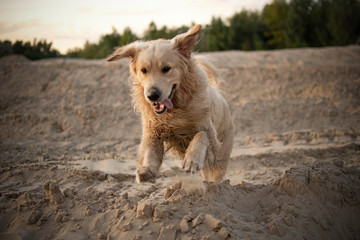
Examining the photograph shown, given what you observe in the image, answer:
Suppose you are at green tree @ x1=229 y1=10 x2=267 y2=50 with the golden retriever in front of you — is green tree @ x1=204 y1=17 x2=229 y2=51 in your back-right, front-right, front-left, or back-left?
front-right

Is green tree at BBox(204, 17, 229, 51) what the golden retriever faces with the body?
no

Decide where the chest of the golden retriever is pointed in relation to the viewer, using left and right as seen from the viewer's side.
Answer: facing the viewer and to the left of the viewer

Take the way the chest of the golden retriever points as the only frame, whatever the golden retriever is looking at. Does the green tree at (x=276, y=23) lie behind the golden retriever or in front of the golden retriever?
behind

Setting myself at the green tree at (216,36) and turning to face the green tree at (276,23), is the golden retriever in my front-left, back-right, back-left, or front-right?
back-right

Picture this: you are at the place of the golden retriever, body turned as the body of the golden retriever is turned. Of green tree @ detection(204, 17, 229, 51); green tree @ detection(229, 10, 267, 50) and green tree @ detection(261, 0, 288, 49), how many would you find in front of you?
0

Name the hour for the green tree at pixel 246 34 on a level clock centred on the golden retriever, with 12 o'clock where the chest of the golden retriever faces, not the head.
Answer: The green tree is roughly at 5 o'clock from the golden retriever.
